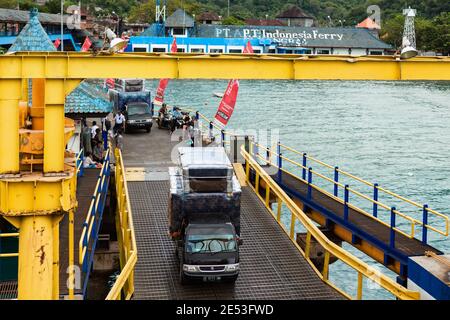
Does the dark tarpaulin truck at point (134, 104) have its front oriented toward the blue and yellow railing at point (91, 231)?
yes

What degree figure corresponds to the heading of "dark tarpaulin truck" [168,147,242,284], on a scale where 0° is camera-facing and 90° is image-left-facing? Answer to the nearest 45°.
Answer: approximately 0°

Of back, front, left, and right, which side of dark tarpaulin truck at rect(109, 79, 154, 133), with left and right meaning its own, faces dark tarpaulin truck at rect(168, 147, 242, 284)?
front

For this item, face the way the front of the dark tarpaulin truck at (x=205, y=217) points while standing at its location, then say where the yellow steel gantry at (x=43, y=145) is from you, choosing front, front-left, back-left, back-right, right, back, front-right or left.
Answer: front-right

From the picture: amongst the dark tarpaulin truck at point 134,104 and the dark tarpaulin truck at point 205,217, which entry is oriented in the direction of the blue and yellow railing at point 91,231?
the dark tarpaulin truck at point 134,104

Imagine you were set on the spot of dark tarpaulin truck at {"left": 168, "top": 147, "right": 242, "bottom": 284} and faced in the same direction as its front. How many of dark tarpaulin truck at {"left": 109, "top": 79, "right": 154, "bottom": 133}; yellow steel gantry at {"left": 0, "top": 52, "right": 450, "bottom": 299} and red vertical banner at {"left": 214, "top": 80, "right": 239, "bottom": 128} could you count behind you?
2

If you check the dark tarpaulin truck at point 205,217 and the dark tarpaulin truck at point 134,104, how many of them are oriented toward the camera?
2
